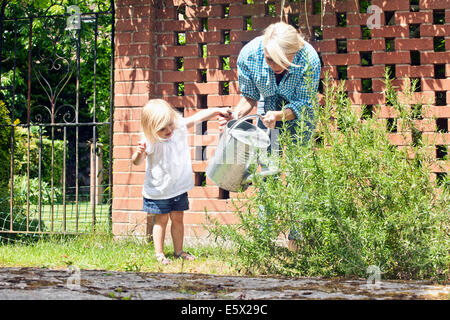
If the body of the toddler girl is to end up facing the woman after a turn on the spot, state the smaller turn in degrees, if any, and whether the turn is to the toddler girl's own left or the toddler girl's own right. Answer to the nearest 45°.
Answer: approximately 90° to the toddler girl's own left

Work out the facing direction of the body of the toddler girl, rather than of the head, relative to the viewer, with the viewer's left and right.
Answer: facing the viewer and to the right of the viewer

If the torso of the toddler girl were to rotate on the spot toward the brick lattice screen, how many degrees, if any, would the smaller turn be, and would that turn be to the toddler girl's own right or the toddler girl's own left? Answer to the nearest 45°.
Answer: approximately 135° to the toddler girl's own left

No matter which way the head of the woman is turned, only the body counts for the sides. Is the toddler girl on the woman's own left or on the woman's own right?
on the woman's own right

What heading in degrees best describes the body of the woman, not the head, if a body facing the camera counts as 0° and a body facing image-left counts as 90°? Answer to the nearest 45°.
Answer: approximately 0°

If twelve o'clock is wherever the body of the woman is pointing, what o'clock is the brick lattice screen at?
The brick lattice screen is roughly at 5 o'clock from the woman.

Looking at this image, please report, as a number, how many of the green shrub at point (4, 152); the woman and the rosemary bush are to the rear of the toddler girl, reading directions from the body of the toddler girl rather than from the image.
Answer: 1
